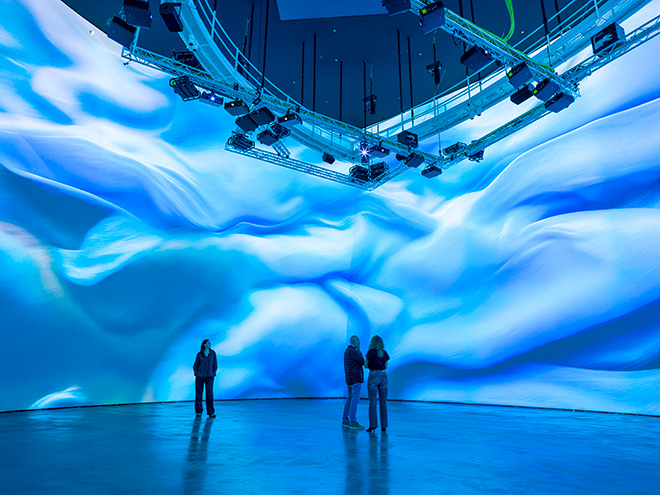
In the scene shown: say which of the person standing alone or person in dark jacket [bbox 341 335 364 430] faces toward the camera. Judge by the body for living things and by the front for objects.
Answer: the person standing alone

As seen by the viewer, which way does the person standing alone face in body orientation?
toward the camera
